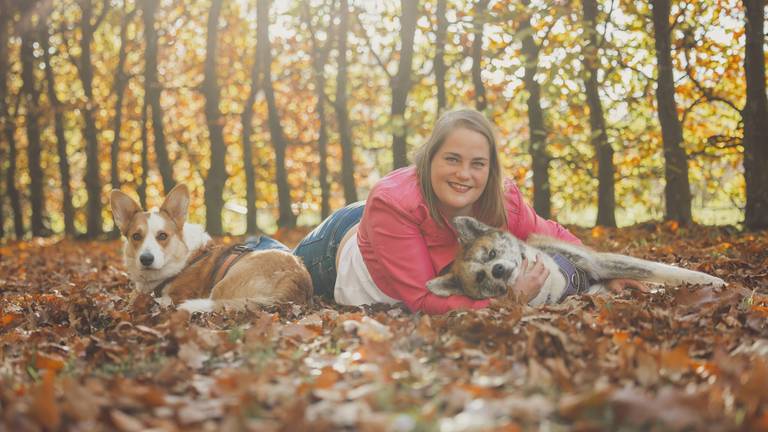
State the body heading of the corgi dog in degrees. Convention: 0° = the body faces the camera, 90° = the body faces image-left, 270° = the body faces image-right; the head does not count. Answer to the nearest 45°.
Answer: approximately 90°

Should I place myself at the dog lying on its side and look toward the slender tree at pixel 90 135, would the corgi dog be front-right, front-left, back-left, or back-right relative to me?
front-left

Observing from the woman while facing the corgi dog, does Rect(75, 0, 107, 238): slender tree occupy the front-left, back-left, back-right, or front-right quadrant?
front-right

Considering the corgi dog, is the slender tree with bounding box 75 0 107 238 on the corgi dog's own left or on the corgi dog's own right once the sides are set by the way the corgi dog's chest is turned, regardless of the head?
on the corgi dog's own right

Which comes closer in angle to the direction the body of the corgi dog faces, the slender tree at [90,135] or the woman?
the slender tree

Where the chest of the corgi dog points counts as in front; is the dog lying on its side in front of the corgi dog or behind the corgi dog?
behind

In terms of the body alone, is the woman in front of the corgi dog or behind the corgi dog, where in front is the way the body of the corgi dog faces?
behind

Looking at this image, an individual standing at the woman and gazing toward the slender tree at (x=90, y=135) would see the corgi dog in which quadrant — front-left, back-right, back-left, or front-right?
front-left

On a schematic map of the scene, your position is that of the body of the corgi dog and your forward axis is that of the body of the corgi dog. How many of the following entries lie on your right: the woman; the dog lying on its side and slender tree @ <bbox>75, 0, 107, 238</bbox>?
1

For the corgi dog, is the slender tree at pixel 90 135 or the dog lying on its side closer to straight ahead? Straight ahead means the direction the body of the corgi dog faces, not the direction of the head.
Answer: the slender tree
